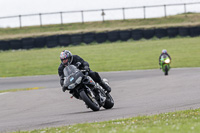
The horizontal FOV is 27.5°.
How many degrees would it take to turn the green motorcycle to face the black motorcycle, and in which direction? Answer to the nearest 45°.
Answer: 0° — it already faces it

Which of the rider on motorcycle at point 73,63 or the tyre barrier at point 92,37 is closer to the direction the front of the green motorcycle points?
the rider on motorcycle

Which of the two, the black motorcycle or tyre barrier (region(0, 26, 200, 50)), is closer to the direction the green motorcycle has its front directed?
the black motorcycle

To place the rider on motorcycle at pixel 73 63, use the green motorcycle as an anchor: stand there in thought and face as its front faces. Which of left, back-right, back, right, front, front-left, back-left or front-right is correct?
front

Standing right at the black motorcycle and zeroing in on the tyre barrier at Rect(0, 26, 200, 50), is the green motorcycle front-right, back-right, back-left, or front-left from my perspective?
front-right

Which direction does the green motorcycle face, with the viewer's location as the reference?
facing the viewer

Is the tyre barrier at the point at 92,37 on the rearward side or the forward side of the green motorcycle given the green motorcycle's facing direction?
on the rearward side
